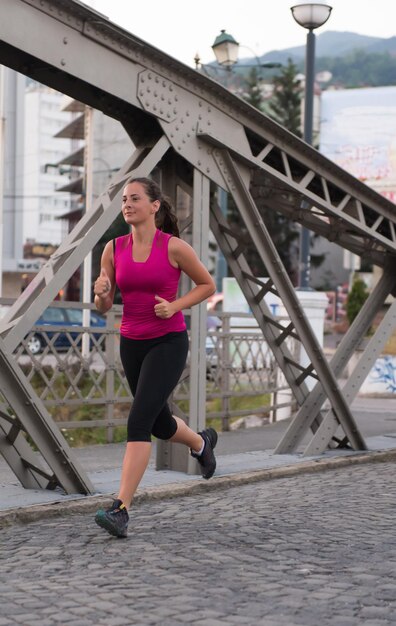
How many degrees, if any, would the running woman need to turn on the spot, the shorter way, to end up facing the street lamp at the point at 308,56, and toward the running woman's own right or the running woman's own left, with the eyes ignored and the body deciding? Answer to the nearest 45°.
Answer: approximately 135° to the running woman's own right

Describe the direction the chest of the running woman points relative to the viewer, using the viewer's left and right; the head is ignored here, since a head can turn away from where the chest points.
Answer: facing the viewer and to the left of the viewer

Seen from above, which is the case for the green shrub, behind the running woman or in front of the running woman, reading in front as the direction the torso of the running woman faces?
behind

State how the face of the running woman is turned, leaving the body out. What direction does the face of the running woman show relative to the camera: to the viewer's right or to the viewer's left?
to the viewer's left

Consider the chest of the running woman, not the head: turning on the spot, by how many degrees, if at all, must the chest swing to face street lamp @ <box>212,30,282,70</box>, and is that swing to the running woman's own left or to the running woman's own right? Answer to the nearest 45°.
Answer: approximately 135° to the running woman's own right
